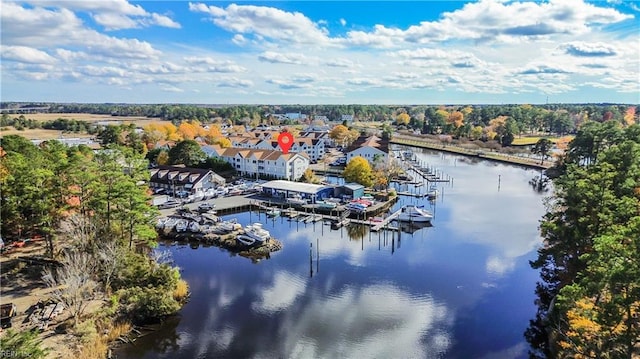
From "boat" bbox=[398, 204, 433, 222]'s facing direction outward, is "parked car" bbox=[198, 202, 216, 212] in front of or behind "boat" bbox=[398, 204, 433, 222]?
behind

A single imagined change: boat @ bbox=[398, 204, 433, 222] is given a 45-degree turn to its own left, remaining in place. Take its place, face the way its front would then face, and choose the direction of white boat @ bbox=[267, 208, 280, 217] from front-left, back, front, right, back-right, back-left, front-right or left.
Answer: back-left

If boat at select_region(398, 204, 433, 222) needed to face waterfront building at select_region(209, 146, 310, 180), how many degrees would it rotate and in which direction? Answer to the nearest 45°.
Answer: approximately 135° to its left

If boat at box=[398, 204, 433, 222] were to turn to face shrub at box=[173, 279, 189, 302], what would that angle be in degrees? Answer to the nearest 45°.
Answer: approximately 135° to its right

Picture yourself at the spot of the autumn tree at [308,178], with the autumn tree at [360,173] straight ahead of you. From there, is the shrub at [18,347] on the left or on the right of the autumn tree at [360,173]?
right

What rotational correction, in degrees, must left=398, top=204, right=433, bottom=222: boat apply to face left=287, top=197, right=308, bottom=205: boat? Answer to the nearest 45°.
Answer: approximately 180°

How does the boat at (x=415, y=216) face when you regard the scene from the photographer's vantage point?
facing to the right of the viewer

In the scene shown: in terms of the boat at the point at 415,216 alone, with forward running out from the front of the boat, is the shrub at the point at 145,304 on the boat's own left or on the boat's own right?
on the boat's own right

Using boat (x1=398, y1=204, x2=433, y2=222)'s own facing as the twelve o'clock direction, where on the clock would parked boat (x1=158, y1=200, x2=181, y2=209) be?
The parked boat is roughly at 6 o'clock from the boat.

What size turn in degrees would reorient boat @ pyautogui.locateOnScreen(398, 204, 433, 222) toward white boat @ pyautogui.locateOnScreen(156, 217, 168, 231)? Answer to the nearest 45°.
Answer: approximately 180°
